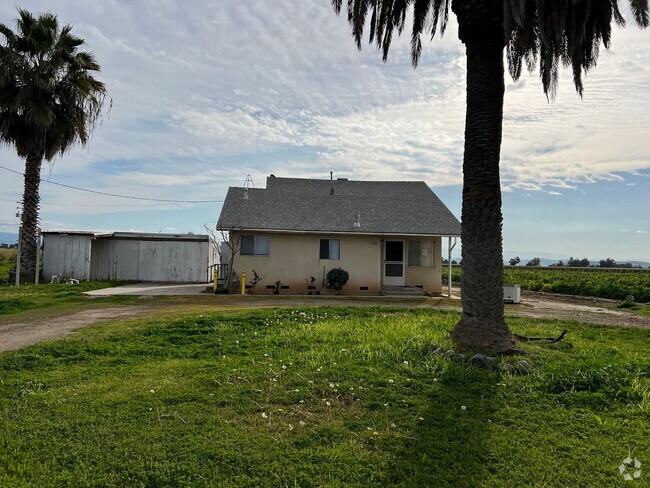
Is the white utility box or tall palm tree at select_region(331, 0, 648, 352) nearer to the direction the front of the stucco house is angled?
the tall palm tree

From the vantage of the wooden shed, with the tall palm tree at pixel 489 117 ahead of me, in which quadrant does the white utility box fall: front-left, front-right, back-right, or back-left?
front-left

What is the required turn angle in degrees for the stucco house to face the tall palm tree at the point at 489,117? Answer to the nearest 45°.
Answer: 0° — it already faces it

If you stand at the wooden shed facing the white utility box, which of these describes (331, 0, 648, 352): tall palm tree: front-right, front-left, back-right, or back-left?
front-right

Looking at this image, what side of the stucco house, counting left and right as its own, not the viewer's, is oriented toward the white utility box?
left

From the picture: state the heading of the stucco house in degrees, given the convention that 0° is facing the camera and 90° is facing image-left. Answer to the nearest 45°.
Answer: approximately 0°

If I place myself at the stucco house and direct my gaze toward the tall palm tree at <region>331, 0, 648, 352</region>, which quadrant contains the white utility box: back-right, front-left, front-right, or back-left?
front-left

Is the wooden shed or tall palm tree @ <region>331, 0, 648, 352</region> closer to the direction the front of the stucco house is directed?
the tall palm tree

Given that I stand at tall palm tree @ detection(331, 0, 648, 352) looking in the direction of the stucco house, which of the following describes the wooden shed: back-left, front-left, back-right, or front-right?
front-left

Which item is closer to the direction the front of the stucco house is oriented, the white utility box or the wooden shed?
the white utility box

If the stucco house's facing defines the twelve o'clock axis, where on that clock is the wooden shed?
The wooden shed is roughly at 4 o'clock from the stucco house.
